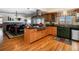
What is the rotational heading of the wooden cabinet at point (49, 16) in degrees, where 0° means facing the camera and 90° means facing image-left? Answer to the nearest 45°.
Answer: approximately 0°

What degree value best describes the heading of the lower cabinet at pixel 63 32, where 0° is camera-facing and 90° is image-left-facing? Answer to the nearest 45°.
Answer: approximately 45°
